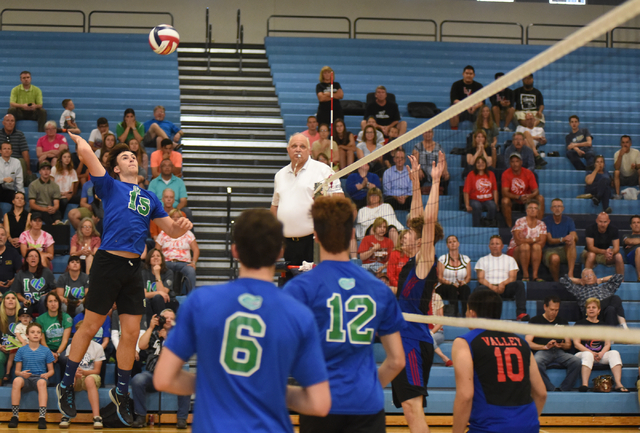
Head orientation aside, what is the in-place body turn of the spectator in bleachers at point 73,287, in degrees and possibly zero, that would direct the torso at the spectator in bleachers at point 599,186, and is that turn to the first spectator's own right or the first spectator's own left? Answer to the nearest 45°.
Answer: approximately 90° to the first spectator's own left

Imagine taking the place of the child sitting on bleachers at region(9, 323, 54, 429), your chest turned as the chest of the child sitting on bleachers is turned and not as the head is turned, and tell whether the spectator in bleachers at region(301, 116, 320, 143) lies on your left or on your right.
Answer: on your left

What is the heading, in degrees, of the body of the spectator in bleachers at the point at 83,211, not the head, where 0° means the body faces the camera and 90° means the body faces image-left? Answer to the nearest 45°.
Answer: approximately 0°

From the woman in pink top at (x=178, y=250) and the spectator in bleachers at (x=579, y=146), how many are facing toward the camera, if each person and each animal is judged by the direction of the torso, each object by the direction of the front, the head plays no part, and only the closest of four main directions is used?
2

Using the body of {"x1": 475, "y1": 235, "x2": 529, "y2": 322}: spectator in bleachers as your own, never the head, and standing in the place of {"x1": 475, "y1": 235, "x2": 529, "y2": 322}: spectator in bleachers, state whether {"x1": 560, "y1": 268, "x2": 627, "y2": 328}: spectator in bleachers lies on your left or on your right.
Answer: on your left

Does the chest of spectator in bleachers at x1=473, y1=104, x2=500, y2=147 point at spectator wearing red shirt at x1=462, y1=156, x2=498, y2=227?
yes

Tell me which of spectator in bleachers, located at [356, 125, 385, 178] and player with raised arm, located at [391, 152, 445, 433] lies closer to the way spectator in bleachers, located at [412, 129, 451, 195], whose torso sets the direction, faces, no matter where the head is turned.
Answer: the player with raised arm

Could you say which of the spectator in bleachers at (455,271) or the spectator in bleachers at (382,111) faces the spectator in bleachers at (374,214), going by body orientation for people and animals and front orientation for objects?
the spectator in bleachers at (382,111)

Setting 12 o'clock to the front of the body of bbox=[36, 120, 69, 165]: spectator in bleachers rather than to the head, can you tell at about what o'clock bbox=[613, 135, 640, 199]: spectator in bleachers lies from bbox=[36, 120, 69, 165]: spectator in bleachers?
bbox=[613, 135, 640, 199]: spectator in bleachers is roughly at 10 o'clock from bbox=[36, 120, 69, 165]: spectator in bleachers.
